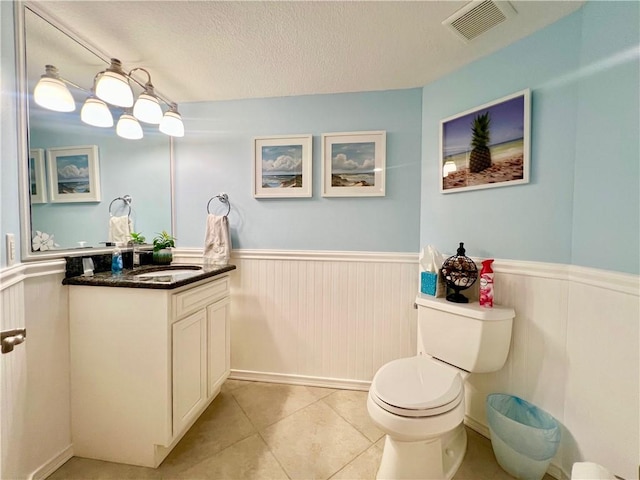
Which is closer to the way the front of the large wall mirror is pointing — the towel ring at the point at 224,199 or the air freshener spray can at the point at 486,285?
the air freshener spray can

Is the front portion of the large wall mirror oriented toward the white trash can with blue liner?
yes

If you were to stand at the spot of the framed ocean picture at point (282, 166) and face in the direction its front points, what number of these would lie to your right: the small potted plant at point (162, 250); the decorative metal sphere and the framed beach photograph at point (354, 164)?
1

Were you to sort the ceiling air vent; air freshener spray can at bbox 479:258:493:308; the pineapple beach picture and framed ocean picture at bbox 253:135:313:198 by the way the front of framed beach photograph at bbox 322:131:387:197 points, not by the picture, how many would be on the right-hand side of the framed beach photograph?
1

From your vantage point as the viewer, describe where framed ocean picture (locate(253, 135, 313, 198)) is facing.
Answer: facing the viewer

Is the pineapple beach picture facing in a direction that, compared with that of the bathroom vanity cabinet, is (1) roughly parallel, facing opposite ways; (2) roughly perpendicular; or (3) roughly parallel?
roughly parallel, facing opposite ways

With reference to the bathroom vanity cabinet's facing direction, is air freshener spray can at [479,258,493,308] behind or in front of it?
in front

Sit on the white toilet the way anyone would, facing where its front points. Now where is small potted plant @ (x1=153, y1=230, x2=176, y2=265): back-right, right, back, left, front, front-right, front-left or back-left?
front-right

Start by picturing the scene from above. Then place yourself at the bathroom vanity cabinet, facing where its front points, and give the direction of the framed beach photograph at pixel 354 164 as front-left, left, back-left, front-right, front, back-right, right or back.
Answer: front-left

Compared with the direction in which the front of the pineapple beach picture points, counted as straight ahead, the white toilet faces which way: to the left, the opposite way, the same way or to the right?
the same way

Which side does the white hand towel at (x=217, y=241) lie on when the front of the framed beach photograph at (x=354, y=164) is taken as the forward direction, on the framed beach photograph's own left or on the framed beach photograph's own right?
on the framed beach photograph's own right

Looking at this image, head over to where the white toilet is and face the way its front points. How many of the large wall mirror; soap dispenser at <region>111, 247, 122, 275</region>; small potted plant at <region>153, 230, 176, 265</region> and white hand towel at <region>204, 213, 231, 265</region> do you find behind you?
0

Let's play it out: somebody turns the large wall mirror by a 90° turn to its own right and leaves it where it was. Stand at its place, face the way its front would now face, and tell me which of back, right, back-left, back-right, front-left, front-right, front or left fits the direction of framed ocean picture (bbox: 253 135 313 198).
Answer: back-left

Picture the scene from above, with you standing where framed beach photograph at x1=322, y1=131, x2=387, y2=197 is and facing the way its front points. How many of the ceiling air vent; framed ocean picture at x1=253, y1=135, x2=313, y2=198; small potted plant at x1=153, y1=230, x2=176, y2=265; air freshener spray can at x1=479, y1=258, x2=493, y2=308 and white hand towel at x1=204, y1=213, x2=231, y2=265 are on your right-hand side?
3

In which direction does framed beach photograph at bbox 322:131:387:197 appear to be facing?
toward the camera

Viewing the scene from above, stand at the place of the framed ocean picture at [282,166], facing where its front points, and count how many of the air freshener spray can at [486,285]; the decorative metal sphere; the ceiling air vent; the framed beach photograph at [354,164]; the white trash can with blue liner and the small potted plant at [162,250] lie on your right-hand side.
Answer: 1

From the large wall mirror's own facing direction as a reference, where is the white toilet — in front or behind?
in front

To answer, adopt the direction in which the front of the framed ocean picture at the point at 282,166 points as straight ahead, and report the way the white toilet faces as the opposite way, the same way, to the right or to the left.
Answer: to the right

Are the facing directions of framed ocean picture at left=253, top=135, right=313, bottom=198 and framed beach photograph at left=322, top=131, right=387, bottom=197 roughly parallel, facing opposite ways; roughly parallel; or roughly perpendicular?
roughly parallel
